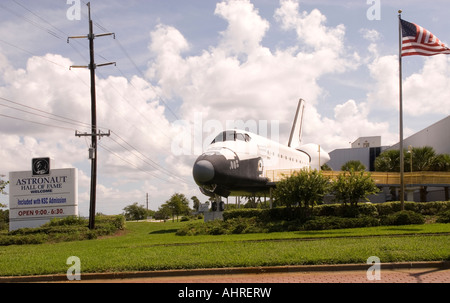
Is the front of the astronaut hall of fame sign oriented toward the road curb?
yes

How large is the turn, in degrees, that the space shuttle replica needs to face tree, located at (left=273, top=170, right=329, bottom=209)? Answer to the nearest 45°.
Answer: approximately 90° to its left

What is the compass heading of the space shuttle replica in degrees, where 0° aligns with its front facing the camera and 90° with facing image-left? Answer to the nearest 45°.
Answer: approximately 45°

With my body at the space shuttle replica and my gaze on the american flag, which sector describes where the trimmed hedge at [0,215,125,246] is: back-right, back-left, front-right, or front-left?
back-right

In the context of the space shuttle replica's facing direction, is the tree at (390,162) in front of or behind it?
behind

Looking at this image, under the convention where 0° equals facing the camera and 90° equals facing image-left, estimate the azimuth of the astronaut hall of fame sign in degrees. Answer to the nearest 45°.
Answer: approximately 0°

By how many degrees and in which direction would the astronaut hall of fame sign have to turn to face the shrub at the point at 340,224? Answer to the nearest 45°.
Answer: approximately 45° to its left
